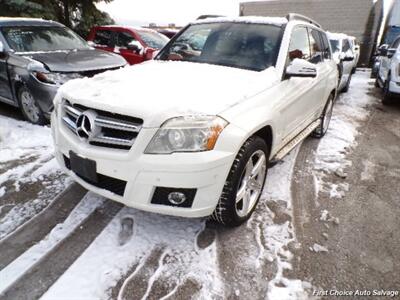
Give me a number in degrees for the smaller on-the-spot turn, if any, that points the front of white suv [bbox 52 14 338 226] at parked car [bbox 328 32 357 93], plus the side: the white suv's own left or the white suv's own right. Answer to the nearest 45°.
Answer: approximately 180°

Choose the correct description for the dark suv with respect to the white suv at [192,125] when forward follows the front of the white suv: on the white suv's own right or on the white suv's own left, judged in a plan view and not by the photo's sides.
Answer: on the white suv's own right

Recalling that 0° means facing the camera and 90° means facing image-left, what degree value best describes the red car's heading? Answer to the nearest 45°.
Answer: approximately 315°

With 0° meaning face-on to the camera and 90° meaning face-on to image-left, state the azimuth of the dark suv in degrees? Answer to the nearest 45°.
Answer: approximately 315°

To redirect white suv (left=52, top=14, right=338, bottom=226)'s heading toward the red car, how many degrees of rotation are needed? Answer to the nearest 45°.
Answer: approximately 135° to its right
